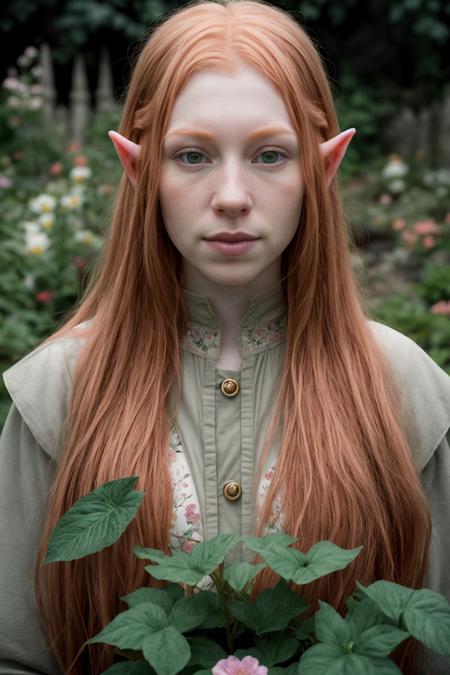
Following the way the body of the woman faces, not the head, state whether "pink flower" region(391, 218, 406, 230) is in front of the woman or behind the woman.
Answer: behind

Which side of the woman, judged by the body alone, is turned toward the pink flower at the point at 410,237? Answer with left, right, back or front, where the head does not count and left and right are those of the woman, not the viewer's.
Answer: back

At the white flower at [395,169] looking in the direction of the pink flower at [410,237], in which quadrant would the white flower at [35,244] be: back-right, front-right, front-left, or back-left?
front-right

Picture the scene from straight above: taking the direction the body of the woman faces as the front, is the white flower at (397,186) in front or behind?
behind

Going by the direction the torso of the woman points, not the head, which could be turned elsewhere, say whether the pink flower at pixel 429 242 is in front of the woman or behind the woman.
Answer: behind

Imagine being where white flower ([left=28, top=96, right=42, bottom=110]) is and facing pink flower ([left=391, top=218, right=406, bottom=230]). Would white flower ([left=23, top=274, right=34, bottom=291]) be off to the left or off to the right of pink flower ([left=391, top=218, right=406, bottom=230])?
right

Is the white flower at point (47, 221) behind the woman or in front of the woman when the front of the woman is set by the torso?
behind

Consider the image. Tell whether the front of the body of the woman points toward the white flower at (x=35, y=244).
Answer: no

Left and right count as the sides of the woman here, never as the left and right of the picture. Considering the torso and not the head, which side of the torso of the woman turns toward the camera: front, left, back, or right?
front

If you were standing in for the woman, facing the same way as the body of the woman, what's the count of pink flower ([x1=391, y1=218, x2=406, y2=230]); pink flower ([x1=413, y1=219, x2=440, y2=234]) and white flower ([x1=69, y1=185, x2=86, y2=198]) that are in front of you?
0

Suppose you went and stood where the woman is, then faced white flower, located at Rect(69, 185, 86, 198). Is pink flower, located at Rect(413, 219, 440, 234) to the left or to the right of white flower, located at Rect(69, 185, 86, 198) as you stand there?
right

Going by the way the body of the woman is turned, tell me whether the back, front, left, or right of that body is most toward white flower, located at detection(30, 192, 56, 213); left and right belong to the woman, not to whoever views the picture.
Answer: back

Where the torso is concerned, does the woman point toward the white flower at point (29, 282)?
no

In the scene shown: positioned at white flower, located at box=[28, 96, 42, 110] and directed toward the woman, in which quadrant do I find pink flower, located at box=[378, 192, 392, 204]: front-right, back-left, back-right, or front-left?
front-left

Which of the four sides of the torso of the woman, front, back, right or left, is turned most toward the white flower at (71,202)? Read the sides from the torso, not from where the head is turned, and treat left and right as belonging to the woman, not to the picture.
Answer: back

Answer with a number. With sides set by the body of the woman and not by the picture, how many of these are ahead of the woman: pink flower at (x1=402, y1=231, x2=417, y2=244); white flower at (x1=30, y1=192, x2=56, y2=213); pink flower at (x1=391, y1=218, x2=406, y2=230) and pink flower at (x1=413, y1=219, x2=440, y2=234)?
0

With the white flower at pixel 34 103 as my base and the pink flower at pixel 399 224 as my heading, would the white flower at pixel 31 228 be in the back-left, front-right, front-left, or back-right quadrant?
front-right

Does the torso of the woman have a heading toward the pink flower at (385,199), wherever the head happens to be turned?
no

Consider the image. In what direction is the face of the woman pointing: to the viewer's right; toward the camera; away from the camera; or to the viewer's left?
toward the camera
